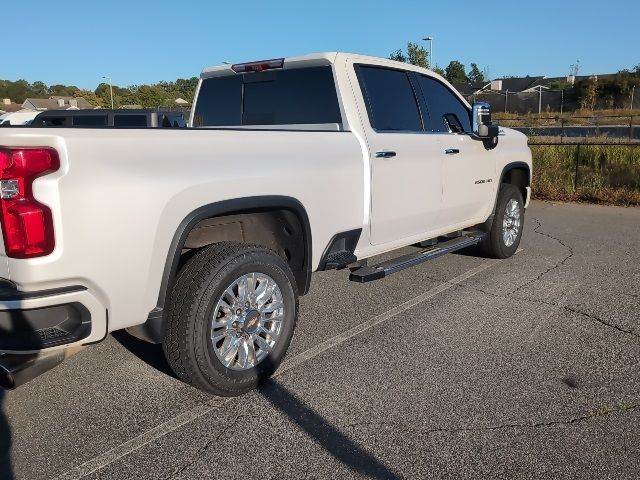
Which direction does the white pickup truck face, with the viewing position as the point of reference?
facing away from the viewer and to the right of the viewer

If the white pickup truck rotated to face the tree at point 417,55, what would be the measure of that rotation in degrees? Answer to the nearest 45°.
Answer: approximately 45° to its left
